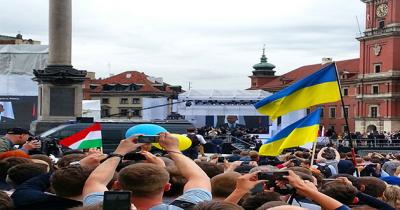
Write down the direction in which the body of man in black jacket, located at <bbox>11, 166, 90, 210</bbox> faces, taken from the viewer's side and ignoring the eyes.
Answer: away from the camera

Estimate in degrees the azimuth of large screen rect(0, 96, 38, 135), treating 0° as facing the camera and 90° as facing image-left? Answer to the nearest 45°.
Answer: approximately 0°

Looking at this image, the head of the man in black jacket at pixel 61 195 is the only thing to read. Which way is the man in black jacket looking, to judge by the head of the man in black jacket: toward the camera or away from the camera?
away from the camera

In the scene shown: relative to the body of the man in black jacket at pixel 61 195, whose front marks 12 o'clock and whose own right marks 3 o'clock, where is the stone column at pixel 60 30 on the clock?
The stone column is roughly at 12 o'clock from the man in black jacket.

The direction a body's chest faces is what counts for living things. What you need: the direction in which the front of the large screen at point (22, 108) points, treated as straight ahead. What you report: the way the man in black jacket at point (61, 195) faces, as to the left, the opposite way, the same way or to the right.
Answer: the opposite way

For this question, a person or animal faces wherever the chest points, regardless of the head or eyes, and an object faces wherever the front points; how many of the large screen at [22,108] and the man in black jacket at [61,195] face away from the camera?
1

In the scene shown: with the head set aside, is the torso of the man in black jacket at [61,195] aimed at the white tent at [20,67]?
yes

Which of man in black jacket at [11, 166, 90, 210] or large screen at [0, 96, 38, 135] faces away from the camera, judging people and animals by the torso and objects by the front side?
the man in black jacket
